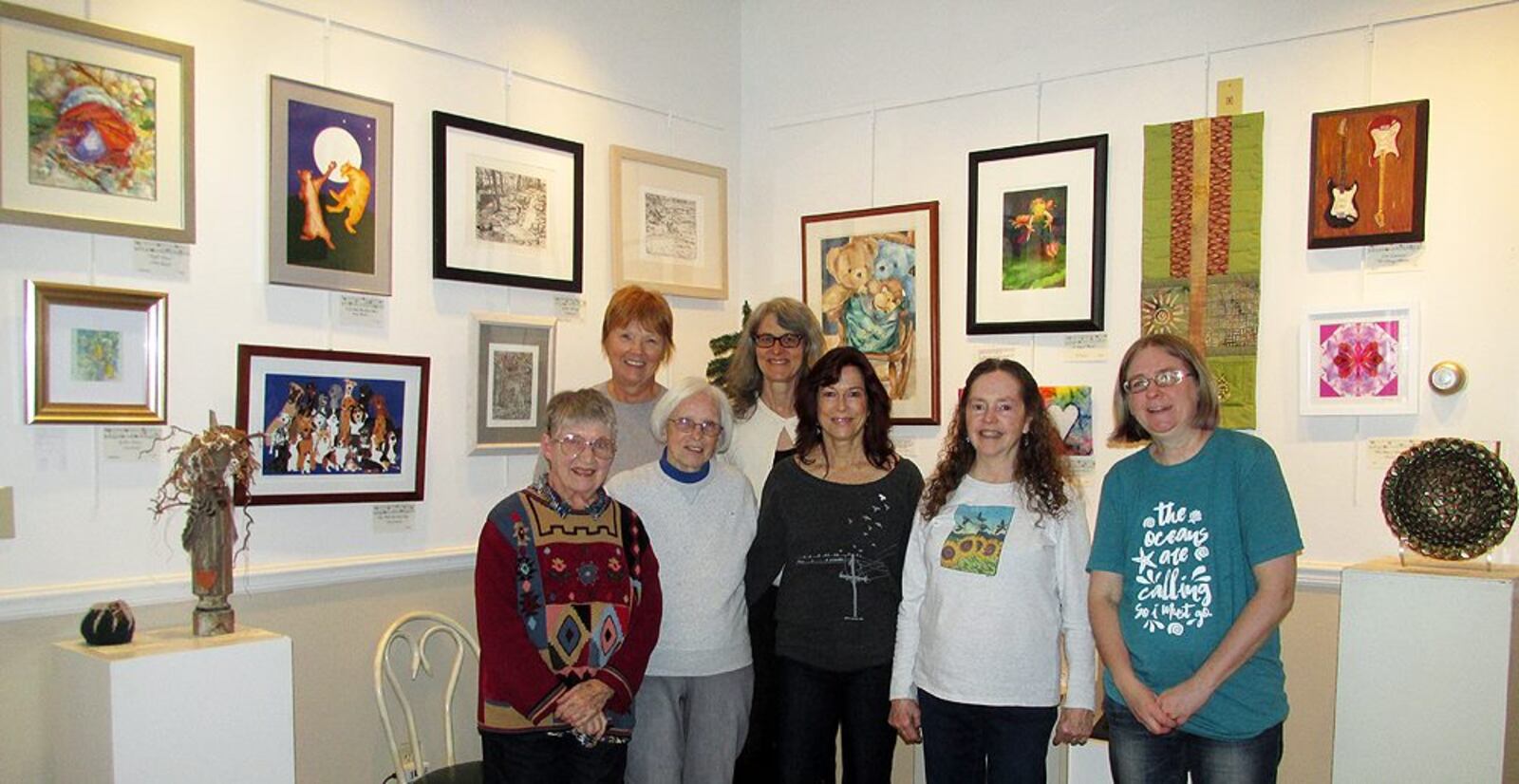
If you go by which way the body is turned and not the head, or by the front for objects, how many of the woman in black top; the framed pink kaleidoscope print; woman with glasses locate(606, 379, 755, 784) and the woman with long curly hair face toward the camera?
4

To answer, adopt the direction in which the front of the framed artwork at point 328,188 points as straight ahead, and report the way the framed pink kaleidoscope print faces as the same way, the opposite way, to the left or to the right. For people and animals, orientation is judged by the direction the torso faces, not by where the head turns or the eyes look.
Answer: to the right

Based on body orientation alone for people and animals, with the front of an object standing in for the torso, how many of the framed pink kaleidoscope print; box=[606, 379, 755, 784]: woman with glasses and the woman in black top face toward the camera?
3

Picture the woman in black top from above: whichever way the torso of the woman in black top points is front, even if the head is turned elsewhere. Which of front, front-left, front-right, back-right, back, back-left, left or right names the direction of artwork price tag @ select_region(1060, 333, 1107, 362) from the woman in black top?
back-left

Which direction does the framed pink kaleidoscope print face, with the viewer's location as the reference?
facing the viewer

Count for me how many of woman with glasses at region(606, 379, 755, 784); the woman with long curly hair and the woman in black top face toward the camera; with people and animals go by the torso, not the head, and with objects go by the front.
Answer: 3

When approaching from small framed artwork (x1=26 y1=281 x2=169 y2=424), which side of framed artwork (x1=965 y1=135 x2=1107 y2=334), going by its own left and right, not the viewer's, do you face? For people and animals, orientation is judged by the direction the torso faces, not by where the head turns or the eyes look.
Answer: front

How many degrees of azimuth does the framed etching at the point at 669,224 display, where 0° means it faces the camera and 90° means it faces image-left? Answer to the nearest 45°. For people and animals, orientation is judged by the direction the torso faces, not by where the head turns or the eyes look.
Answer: approximately 315°

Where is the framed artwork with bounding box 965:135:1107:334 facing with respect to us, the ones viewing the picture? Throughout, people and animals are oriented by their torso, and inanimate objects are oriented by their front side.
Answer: facing the viewer and to the left of the viewer

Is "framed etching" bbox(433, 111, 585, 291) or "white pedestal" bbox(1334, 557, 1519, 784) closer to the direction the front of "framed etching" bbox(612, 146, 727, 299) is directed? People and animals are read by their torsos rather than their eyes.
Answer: the white pedestal

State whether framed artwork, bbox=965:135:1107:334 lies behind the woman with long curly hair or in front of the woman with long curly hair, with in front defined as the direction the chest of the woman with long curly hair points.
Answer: behind

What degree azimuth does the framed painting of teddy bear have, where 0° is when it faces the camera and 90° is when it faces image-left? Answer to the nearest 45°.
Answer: approximately 45°
